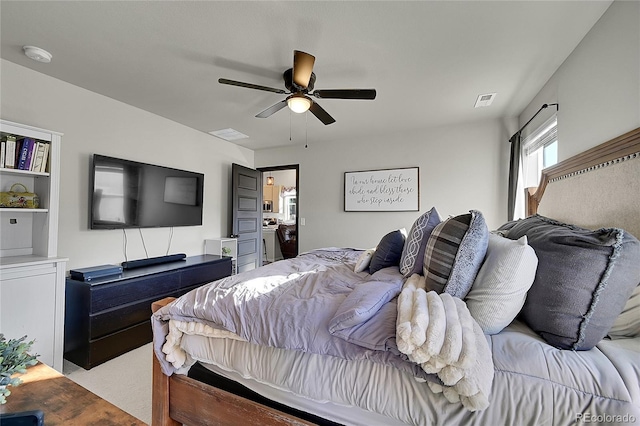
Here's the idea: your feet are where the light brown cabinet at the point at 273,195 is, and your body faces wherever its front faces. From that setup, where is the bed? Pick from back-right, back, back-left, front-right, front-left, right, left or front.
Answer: front

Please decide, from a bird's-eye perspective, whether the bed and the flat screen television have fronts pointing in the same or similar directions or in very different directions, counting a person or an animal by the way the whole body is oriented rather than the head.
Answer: very different directions

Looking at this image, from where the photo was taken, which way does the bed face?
to the viewer's left

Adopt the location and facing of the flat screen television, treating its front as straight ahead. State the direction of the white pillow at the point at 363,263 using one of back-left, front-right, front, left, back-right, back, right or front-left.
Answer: front

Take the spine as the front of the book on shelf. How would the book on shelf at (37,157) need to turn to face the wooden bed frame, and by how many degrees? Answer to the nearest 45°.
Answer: approximately 45° to its right

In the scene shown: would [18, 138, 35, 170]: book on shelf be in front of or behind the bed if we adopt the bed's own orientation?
in front

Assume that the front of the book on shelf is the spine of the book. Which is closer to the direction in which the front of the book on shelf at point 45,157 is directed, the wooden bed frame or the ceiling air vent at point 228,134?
the wooden bed frame

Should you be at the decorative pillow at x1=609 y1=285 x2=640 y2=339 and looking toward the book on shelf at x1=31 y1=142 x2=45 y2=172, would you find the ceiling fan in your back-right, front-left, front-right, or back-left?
front-right

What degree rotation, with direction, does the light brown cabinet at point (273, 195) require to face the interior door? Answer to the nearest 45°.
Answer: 0° — it already faces it

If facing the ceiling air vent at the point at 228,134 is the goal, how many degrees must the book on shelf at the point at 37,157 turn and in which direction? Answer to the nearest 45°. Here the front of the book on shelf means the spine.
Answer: approximately 45° to its left

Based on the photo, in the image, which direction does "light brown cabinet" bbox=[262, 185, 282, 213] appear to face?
toward the camera

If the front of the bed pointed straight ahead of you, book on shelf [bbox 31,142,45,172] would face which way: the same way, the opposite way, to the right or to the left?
the opposite way

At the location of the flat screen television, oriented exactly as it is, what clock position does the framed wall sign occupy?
The framed wall sign is roughly at 11 o'clock from the flat screen television.

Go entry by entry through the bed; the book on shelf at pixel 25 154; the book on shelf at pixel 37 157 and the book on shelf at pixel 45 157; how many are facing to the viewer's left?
1

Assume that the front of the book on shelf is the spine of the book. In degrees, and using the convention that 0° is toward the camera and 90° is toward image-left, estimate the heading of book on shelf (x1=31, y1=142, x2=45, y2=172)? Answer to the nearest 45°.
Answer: approximately 315°

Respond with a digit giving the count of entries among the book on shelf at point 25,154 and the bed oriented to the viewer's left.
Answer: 1
